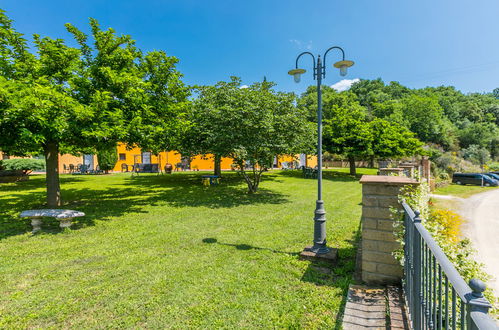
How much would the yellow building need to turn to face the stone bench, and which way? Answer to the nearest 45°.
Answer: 0° — it already faces it

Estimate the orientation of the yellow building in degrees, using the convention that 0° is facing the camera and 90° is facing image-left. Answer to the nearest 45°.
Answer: approximately 0°

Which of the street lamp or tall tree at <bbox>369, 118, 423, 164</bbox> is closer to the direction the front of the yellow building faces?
the street lamp

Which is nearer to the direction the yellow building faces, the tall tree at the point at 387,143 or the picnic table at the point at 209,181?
the picnic table

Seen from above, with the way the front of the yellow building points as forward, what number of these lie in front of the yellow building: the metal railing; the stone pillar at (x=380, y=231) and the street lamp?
3

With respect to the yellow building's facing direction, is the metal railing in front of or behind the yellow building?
in front

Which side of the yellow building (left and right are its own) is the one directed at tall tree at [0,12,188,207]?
front

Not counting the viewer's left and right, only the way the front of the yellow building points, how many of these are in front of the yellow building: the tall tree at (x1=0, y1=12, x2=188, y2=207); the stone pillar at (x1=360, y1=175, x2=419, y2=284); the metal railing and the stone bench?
4

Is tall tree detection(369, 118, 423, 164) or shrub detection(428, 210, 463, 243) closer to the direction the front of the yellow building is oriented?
the shrub

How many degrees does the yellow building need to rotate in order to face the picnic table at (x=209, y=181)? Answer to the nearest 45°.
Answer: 0° — it already faces it

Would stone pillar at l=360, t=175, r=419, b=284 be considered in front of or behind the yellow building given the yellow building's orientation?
in front
